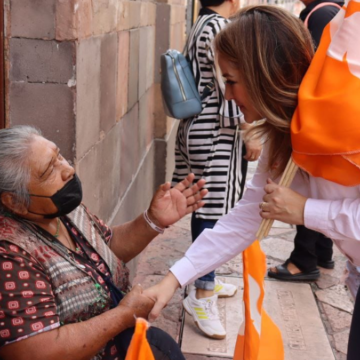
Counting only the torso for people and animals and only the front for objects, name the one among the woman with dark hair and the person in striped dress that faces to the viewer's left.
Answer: the woman with dark hair

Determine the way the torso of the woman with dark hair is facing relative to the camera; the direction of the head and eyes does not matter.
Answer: to the viewer's left

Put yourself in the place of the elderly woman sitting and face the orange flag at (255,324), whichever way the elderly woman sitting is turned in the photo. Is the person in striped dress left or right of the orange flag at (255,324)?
left

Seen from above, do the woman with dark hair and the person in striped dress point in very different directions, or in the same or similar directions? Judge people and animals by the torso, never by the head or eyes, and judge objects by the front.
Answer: very different directions

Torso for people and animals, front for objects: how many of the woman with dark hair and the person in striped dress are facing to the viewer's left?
1

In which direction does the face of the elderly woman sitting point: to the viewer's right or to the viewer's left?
to the viewer's right
